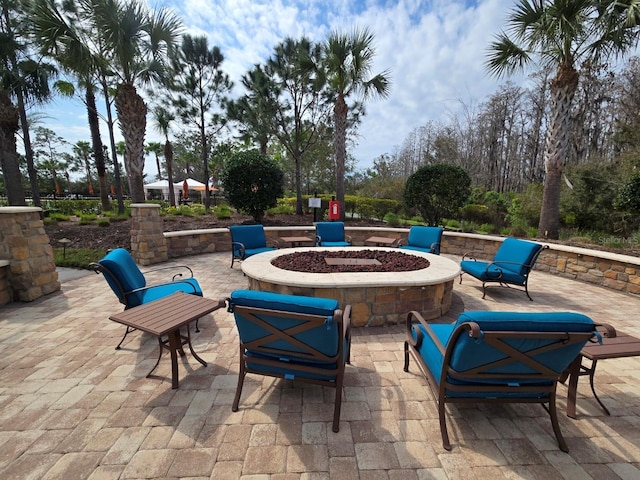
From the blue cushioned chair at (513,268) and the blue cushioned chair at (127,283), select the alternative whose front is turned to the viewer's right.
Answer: the blue cushioned chair at (127,283)

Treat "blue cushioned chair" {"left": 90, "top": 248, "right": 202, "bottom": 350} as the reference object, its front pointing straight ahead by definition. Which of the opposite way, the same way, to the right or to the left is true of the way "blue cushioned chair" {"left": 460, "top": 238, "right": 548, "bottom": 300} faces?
the opposite way

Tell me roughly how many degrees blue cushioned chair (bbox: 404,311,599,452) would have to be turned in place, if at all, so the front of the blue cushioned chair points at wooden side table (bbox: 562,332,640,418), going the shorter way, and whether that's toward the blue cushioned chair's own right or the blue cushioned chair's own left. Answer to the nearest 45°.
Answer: approximately 90° to the blue cushioned chair's own right

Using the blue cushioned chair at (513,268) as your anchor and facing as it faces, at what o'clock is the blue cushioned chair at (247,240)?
the blue cushioned chair at (247,240) is roughly at 1 o'clock from the blue cushioned chair at (513,268).

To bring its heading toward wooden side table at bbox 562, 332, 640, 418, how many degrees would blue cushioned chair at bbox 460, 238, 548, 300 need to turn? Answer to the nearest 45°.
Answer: approximately 45° to its left

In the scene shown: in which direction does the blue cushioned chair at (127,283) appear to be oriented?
to the viewer's right

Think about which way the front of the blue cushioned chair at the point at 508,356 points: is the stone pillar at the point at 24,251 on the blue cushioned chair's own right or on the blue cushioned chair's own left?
on the blue cushioned chair's own left

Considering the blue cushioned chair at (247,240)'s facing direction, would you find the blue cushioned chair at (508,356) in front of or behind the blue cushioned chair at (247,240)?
in front

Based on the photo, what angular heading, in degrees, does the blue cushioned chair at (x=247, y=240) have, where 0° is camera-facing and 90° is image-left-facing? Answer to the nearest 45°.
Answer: approximately 315°

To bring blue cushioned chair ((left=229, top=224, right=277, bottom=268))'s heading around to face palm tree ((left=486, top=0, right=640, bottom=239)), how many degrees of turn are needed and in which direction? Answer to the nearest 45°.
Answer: approximately 45° to its left

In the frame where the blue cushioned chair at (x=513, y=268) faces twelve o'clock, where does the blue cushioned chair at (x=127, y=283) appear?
the blue cushioned chair at (x=127, y=283) is roughly at 12 o'clock from the blue cushioned chair at (x=513, y=268).

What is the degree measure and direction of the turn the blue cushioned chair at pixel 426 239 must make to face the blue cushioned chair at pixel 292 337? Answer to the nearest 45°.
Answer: approximately 45° to its left

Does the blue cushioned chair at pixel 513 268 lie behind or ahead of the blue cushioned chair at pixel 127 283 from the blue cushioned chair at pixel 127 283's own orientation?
ahead

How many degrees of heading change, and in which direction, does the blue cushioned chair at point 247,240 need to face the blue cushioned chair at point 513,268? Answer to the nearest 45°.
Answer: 0° — it already faces it

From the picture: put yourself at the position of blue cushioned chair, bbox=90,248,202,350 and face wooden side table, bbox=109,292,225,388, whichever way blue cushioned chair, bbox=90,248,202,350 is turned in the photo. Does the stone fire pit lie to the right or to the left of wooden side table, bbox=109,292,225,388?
left

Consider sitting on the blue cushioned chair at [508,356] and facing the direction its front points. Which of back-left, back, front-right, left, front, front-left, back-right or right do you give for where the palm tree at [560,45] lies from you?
front-right
